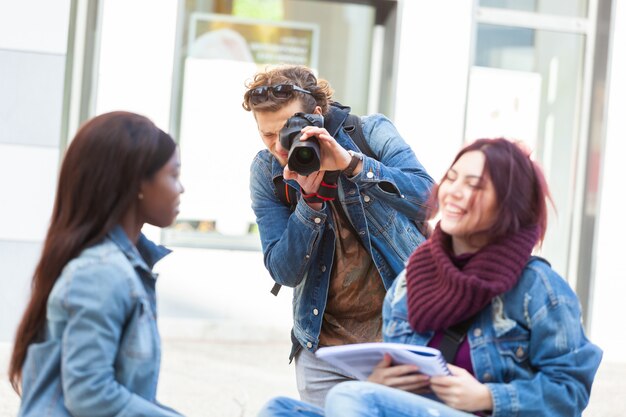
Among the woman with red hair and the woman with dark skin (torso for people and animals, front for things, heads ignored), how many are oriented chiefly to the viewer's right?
1

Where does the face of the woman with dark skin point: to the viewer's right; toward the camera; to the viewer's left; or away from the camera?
to the viewer's right

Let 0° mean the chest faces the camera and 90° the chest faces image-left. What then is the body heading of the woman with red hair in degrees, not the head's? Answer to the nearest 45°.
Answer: approximately 45°

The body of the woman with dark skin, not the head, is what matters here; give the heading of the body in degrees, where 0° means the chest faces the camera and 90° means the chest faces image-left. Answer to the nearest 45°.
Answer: approximately 270°
